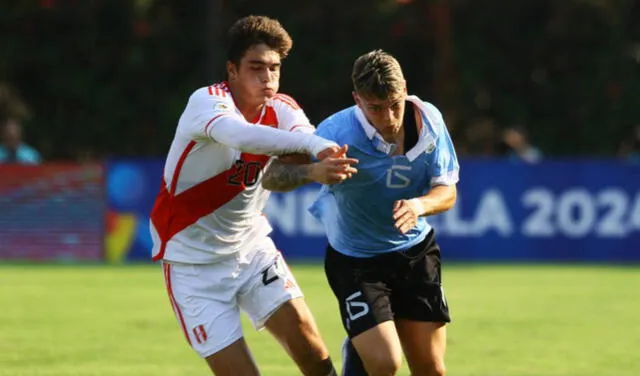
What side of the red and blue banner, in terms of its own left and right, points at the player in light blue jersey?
front

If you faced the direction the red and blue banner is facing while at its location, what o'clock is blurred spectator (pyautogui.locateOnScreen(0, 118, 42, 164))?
The blurred spectator is roughly at 5 o'clock from the red and blue banner.

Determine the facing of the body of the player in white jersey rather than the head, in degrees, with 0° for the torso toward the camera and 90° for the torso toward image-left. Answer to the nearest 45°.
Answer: approximately 315°

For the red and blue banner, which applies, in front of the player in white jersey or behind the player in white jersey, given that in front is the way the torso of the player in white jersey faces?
behind

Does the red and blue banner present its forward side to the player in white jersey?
yes

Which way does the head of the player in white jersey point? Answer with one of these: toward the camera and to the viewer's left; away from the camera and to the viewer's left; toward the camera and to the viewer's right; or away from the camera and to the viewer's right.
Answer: toward the camera and to the viewer's right

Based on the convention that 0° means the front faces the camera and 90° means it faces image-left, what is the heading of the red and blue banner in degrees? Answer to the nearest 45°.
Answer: approximately 0°

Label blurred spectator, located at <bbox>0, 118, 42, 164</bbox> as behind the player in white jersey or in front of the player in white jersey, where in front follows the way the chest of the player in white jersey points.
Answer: behind

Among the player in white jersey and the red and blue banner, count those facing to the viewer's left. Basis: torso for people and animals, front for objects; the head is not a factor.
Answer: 0
